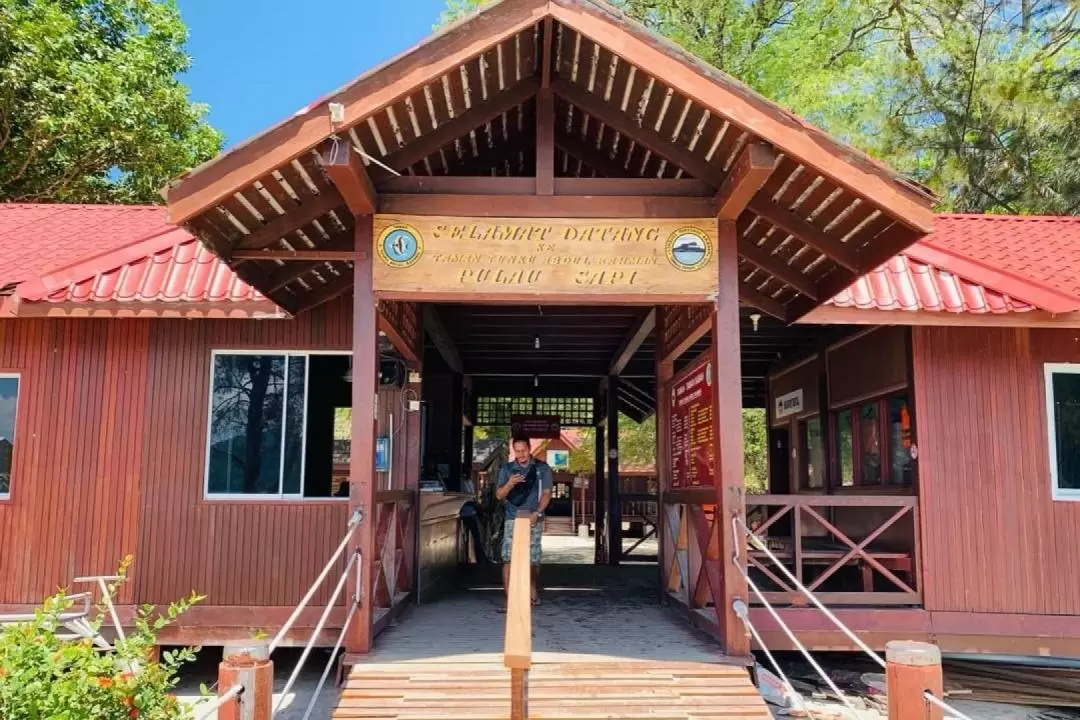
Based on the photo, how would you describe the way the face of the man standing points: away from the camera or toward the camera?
toward the camera

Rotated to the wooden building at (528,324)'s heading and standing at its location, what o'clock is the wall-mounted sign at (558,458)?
The wall-mounted sign is roughly at 6 o'clock from the wooden building.

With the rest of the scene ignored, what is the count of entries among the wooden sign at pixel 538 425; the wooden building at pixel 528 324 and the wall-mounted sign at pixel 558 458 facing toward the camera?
3

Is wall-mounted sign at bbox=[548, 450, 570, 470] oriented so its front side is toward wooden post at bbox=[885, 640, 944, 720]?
yes

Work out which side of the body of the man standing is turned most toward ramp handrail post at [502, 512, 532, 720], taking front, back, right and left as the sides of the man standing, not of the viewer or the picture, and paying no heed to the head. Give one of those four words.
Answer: front

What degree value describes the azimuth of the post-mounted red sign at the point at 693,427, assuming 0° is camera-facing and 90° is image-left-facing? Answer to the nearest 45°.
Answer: approximately 45°

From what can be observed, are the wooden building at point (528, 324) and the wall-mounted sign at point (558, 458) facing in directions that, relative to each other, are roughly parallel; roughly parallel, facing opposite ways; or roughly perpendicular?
roughly parallel

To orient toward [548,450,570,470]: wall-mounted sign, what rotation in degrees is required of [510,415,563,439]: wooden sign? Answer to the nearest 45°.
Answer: approximately 180°

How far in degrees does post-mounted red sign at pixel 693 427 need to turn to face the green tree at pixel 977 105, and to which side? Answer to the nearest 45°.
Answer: approximately 180°

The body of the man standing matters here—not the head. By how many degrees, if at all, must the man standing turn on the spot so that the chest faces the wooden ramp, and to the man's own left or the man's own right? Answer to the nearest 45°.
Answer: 0° — they already face it

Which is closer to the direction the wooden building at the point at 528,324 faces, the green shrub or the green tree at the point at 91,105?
the green shrub

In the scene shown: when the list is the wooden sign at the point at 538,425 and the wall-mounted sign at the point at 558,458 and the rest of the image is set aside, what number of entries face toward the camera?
2

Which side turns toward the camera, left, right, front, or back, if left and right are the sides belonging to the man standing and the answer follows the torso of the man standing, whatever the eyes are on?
front

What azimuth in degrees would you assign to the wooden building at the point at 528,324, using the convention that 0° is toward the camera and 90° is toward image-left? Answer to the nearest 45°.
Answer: approximately 0°

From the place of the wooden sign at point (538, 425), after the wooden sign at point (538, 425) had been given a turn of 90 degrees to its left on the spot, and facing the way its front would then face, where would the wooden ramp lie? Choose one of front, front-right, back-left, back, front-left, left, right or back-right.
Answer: right

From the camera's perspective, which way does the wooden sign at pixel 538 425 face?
toward the camera

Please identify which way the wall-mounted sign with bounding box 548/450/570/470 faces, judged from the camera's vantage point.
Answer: facing the viewer
